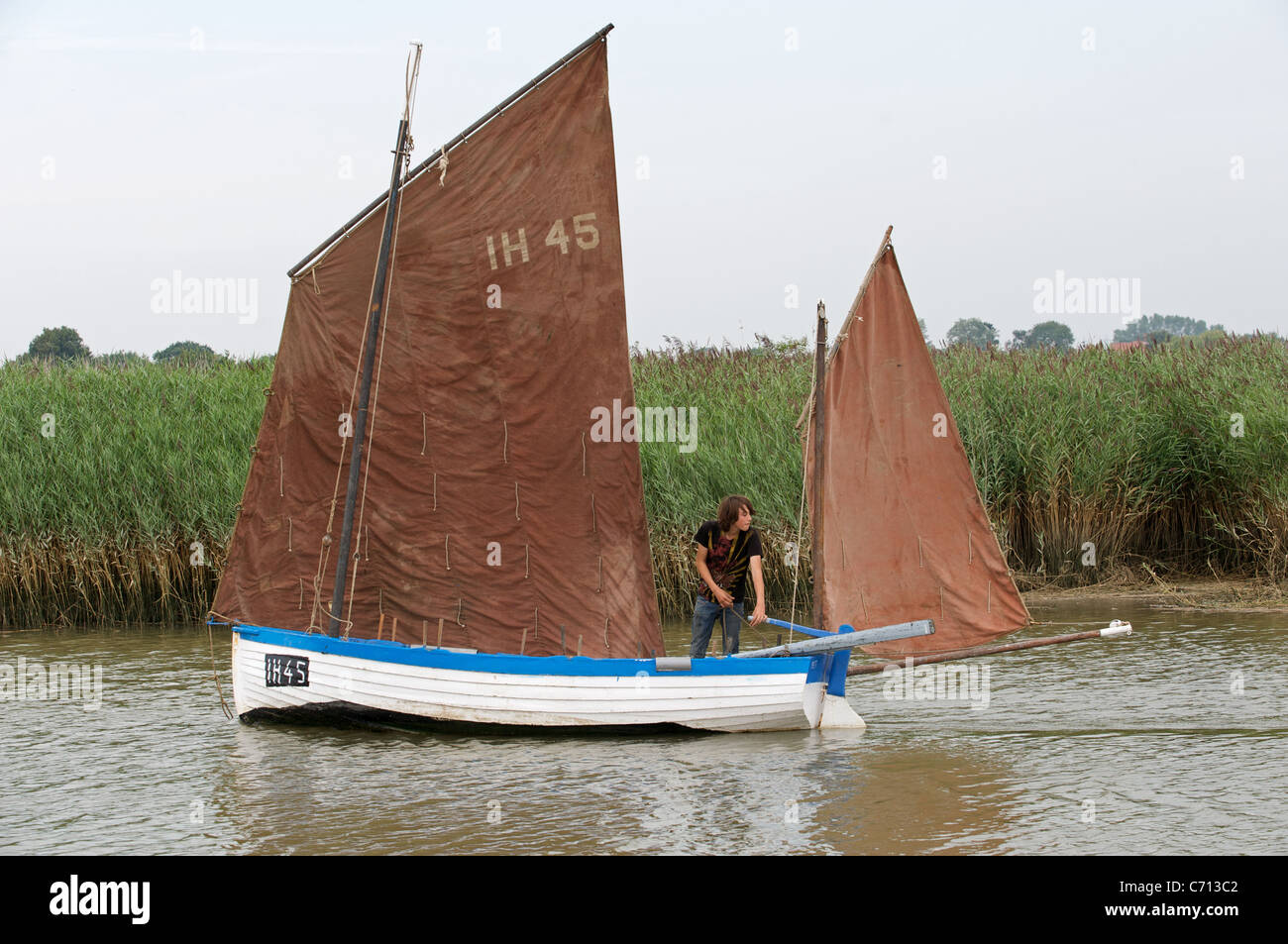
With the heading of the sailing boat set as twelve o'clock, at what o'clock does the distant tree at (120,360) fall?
The distant tree is roughly at 2 o'clock from the sailing boat.

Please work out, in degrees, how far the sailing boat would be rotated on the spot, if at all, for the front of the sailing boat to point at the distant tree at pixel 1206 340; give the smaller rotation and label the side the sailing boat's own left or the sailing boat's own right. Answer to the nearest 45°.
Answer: approximately 135° to the sailing boat's own right

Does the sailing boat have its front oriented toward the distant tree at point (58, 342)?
no

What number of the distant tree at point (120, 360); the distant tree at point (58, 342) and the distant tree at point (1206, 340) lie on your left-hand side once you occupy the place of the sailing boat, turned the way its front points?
0

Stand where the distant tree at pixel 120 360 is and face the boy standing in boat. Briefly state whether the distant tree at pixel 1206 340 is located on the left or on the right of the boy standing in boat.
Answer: left

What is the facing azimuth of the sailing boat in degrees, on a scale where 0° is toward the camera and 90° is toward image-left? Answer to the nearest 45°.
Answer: approximately 90°

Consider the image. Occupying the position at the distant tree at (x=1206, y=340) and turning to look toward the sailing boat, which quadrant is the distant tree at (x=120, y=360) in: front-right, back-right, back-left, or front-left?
front-right
